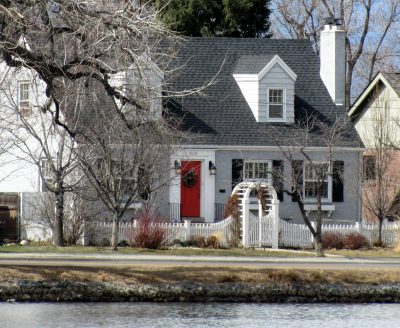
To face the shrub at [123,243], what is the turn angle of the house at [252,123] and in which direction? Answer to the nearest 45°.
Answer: approximately 45° to its right

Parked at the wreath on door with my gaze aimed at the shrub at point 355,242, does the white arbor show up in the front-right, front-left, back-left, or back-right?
front-right

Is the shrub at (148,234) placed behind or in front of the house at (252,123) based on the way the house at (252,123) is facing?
in front

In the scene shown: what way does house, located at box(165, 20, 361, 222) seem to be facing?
toward the camera
